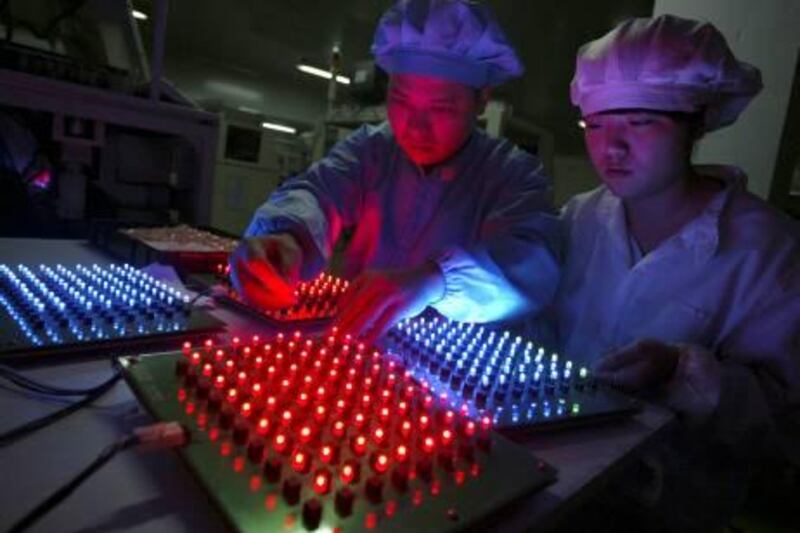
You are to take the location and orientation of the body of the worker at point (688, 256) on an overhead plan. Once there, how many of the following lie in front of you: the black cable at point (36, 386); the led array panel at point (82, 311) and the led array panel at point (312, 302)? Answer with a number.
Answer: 3

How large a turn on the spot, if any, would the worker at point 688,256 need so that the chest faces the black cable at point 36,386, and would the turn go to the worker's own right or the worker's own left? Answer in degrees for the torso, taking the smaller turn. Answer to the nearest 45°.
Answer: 0° — they already face it

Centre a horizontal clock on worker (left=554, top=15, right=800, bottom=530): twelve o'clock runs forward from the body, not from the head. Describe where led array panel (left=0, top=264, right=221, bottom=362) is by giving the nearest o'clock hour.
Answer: The led array panel is roughly at 12 o'clock from the worker.

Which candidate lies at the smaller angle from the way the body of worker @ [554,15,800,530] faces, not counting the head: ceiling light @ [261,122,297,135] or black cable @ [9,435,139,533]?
the black cable

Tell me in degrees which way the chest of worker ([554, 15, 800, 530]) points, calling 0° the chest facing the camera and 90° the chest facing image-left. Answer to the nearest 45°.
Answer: approximately 45°

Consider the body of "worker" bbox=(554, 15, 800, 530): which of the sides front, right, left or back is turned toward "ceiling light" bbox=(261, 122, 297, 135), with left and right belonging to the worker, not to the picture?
right

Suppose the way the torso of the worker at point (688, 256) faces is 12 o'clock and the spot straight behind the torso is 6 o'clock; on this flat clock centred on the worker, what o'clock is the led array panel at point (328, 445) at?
The led array panel is roughly at 11 o'clock from the worker.

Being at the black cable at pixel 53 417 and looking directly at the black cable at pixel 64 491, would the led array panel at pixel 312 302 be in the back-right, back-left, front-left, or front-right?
back-left

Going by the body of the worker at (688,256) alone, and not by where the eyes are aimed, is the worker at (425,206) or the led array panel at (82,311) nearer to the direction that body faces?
the led array panel

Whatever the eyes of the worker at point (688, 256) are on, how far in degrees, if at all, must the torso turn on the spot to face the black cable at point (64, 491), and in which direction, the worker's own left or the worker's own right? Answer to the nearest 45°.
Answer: approximately 45° to the worker's own left
